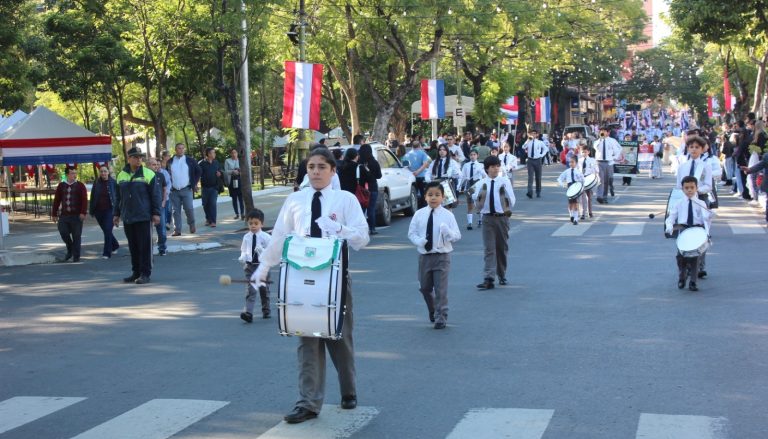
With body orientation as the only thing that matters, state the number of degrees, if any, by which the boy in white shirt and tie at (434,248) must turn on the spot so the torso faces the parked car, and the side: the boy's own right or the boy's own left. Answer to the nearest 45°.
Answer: approximately 180°

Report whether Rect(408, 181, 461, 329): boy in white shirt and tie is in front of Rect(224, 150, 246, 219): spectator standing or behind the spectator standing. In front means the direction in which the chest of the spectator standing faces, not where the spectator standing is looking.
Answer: in front

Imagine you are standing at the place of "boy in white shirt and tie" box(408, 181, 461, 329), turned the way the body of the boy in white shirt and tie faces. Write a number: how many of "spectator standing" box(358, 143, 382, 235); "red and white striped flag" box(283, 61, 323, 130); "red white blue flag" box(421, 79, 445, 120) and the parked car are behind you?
4

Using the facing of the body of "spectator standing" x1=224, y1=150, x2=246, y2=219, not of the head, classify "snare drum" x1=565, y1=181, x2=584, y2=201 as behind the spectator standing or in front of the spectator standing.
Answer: in front

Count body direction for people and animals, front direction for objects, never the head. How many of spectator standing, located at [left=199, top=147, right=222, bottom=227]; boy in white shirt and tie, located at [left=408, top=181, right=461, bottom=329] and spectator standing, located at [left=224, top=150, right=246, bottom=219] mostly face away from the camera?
0

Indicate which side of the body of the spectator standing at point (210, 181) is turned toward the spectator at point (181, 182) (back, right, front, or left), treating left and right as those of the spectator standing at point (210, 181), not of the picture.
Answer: right

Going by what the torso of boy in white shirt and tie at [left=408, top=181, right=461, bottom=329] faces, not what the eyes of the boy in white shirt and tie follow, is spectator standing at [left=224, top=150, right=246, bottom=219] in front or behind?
behind

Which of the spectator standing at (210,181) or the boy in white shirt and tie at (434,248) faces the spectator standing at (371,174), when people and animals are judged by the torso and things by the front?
the spectator standing at (210,181)

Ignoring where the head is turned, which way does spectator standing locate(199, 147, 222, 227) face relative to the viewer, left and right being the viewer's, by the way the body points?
facing the viewer and to the right of the viewer

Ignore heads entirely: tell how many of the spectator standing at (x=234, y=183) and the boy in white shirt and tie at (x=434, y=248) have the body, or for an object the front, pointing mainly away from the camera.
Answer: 0

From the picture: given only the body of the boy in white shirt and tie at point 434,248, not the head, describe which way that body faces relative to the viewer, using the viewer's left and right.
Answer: facing the viewer
